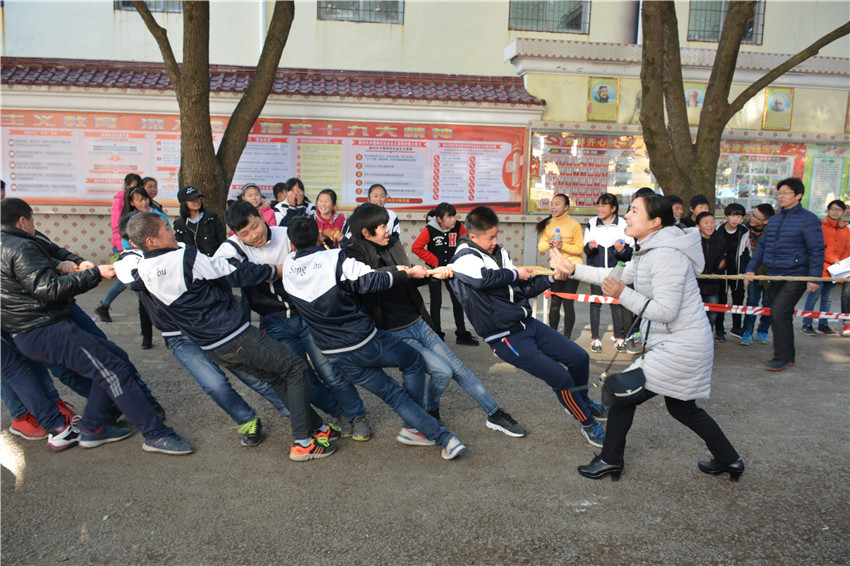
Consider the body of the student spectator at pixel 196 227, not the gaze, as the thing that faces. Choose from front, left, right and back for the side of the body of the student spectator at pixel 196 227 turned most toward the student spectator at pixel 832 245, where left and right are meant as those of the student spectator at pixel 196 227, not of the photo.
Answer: left

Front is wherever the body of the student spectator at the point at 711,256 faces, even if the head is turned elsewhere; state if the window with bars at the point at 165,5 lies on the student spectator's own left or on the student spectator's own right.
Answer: on the student spectator's own right

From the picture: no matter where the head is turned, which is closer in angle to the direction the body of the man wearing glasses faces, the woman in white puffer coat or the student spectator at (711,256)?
the woman in white puffer coat

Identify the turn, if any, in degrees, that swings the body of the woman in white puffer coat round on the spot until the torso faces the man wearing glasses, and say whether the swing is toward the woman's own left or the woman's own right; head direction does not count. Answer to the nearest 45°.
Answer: approximately 90° to the woman's own right

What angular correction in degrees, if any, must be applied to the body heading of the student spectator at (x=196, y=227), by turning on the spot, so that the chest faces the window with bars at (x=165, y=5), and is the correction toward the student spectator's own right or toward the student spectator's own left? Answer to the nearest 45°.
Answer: approximately 180°

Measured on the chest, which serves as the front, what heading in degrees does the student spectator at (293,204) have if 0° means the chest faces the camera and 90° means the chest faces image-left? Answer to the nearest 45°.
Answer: approximately 0°

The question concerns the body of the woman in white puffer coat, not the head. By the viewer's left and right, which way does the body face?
facing to the left of the viewer
